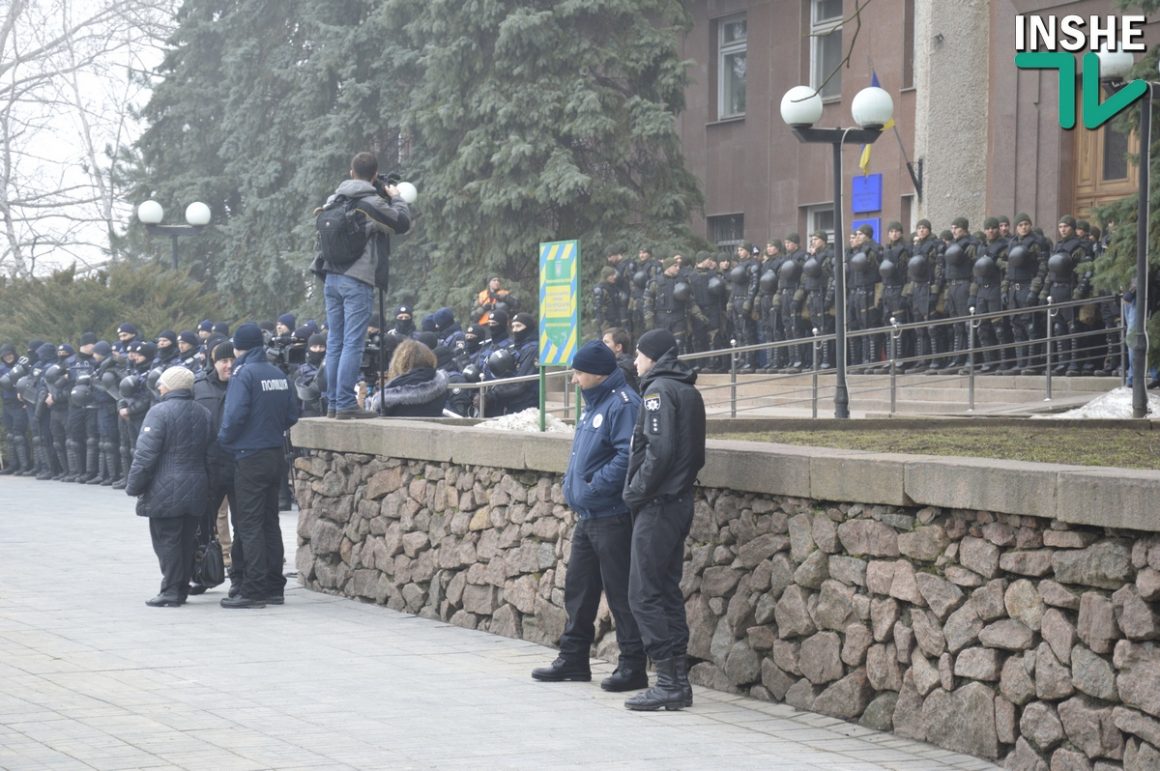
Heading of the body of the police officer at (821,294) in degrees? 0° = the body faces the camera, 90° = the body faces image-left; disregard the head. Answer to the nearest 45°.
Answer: approximately 45°

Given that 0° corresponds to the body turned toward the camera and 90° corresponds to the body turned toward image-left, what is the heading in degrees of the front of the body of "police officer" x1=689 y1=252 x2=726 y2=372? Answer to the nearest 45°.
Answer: approximately 45°

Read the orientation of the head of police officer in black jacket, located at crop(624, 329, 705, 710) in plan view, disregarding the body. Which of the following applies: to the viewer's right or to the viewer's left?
to the viewer's left

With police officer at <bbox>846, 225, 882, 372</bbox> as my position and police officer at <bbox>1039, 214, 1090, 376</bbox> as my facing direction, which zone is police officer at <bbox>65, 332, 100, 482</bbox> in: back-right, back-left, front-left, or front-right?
back-right

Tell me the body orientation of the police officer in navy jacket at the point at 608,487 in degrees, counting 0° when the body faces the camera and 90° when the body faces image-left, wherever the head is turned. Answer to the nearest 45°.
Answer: approximately 45°

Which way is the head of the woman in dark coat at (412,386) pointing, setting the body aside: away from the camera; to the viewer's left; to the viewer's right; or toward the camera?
away from the camera

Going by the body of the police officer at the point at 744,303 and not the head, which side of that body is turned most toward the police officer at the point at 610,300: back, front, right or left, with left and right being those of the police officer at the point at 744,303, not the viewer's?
right

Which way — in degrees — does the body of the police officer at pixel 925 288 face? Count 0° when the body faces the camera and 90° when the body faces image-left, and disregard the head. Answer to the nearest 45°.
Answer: approximately 45°

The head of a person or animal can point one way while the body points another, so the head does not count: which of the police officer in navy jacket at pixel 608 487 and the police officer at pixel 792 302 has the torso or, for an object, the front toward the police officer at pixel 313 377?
the police officer at pixel 792 302

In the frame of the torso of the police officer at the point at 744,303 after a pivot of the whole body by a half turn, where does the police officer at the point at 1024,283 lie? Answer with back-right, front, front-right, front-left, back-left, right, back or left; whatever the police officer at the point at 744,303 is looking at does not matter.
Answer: right
